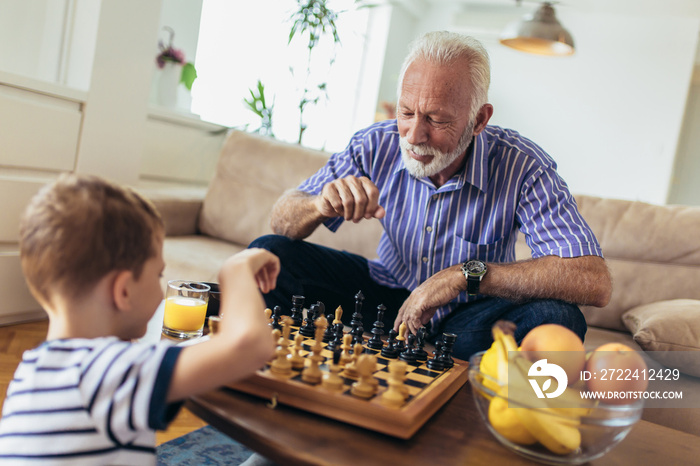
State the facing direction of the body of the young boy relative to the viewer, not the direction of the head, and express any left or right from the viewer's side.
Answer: facing away from the viewer and to the right of the viewer

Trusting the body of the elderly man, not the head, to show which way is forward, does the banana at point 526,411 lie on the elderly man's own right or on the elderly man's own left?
on the elderly man's own left

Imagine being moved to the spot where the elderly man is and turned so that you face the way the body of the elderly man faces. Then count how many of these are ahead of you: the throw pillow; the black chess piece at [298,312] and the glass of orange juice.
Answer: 2

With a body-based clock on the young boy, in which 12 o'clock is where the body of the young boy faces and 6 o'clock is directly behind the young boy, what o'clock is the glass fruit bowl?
The glass fruit bowl is roughly at 2 o'clock from the young boy.

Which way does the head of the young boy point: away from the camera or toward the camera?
away from the camera

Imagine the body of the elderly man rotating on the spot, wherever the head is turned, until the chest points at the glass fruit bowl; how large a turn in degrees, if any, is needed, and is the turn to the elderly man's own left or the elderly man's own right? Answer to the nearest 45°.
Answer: approximately 45° to the elderly man's own left

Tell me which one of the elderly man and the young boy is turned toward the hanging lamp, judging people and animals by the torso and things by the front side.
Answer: the young boy

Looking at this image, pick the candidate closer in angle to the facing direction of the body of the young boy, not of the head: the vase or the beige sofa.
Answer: the beige sofa
